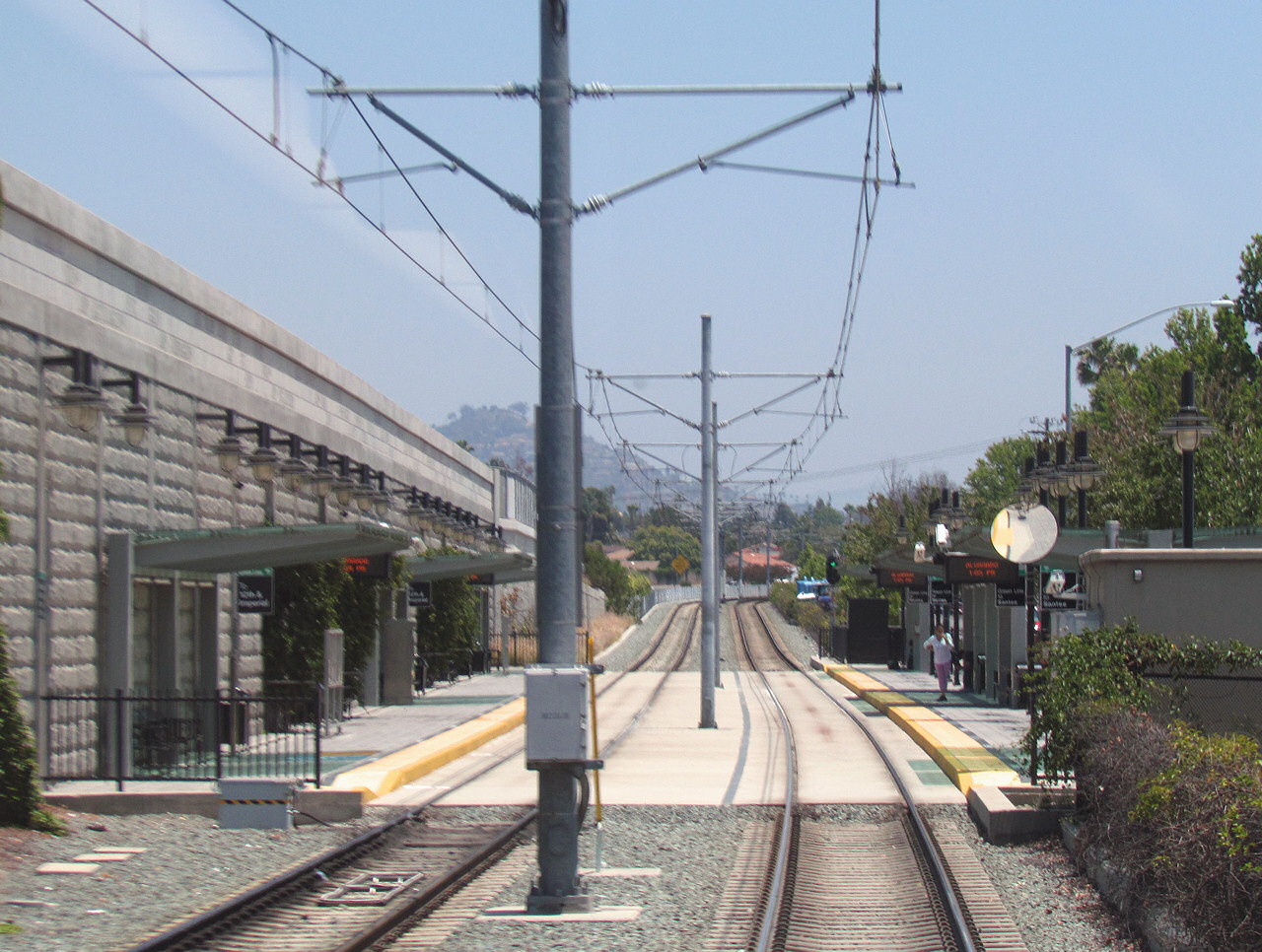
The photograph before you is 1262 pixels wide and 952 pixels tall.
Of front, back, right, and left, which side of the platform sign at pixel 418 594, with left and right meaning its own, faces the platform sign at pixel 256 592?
front

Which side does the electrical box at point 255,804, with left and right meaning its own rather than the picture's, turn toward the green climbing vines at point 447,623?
back

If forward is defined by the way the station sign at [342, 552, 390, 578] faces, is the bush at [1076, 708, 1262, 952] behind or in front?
in front

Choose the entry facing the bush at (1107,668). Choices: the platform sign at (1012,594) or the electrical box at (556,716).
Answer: the platform sign

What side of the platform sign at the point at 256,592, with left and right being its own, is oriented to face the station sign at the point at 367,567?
back

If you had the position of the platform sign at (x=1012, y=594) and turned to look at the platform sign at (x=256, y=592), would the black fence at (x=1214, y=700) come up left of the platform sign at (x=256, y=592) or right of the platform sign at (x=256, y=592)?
left

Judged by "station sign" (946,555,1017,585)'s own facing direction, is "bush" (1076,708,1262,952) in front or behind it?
in front
